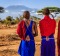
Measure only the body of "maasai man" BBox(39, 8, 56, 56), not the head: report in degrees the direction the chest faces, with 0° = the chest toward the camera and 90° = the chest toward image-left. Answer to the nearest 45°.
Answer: approximately 180°

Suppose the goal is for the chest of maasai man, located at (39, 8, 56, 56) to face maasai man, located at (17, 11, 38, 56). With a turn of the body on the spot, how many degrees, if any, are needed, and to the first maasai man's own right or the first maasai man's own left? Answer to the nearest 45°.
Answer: approximately 90° to the first maasai man's own left

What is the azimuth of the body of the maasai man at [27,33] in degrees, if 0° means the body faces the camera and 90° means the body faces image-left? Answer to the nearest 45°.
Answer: approximately 180°

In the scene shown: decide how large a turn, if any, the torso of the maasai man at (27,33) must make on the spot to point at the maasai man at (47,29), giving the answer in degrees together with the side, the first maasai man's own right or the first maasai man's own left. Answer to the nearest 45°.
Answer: approximately 90° to the first maasai man's own right

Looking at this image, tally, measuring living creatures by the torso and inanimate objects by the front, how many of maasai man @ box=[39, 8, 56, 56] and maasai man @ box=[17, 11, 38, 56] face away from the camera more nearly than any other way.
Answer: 2

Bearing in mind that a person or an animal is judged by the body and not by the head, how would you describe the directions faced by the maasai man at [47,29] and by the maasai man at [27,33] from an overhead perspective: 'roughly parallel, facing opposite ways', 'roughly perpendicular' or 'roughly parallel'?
roughly parallel
